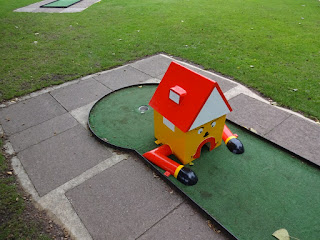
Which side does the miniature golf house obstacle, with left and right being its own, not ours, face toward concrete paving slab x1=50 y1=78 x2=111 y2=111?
back

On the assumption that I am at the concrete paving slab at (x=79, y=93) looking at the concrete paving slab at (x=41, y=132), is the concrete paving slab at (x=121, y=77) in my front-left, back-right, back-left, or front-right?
back-left

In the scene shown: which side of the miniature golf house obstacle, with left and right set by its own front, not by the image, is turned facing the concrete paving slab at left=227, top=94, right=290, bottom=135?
left

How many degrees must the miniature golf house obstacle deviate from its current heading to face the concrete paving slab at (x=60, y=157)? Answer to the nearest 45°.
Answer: approximately 135° to its right

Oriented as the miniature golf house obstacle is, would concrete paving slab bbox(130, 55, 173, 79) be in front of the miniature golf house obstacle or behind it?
behind

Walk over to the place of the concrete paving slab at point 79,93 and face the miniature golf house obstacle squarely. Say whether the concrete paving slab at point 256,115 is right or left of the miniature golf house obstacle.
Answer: left

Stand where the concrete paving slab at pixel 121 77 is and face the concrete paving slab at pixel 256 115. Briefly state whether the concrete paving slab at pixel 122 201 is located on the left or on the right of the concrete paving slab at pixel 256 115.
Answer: right

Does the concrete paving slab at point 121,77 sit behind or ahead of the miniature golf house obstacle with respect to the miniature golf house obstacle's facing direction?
behind

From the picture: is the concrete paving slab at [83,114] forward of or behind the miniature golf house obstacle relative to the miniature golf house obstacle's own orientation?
behind

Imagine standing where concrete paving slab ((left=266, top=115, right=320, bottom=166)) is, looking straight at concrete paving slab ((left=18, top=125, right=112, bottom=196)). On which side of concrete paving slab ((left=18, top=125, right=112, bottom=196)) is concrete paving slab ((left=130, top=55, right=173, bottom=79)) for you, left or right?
right

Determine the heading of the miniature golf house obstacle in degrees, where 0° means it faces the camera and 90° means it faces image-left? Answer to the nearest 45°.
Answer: approximately 315°

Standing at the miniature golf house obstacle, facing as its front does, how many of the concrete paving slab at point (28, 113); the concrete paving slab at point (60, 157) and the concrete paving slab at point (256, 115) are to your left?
1

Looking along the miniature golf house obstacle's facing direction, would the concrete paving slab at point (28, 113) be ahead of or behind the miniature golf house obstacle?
behind

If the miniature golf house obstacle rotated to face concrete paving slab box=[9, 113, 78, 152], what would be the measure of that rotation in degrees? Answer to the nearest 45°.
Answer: approximately 135° to its right
